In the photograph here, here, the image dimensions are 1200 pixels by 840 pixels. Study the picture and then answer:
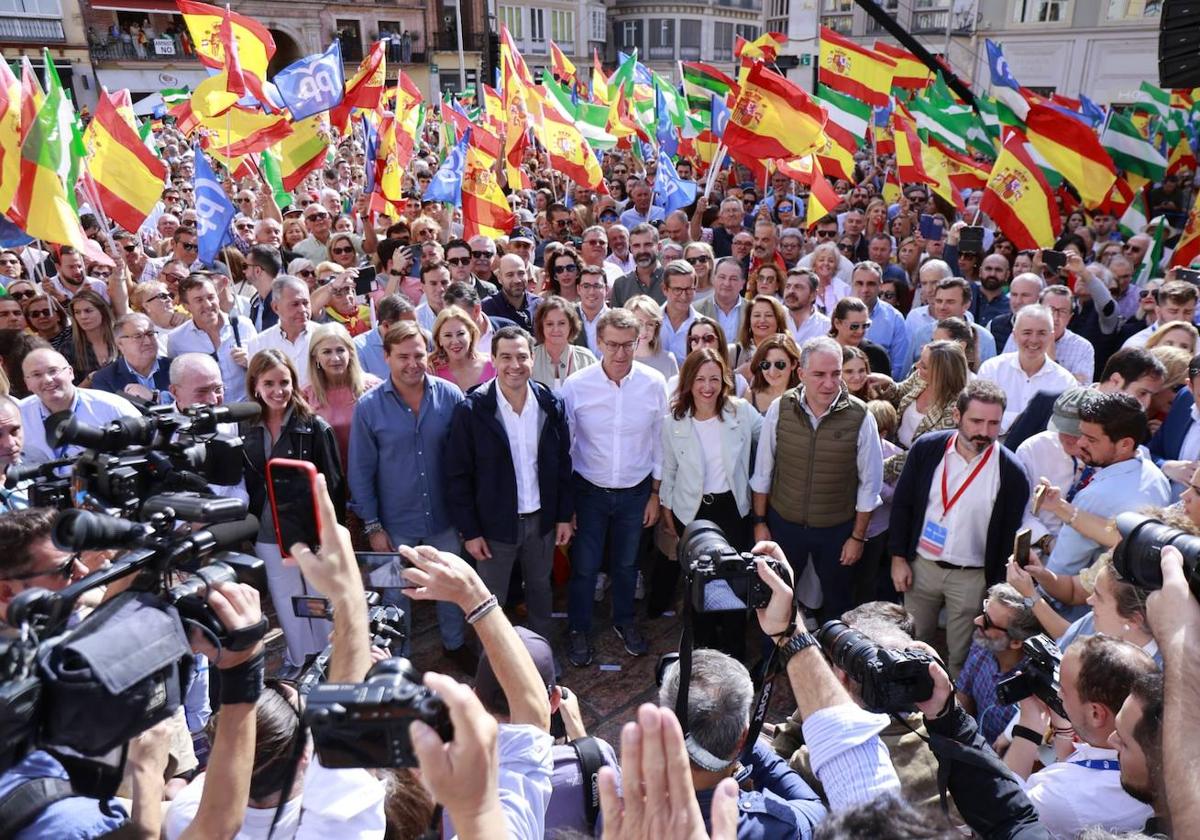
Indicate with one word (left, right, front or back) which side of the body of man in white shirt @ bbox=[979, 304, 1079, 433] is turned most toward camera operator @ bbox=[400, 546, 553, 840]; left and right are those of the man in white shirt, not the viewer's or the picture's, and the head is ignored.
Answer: front

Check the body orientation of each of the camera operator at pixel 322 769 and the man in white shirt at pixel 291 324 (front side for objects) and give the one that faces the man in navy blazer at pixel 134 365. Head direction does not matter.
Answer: the camera operator

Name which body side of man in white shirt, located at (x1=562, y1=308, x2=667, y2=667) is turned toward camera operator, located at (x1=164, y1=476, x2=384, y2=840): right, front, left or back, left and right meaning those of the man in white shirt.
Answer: front

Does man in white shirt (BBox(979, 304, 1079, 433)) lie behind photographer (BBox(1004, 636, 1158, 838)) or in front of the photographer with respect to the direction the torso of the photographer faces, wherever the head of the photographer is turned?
in front

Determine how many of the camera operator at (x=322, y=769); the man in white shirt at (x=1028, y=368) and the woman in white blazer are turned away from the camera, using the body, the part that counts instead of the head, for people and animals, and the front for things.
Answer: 1

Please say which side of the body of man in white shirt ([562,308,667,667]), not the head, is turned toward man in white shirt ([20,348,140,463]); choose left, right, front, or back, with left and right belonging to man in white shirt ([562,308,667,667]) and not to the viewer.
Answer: right

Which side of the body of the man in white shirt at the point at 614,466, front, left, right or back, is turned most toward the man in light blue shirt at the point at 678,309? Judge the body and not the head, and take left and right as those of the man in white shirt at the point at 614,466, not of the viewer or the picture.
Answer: back

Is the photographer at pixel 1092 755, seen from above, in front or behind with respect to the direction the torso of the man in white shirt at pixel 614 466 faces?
in front

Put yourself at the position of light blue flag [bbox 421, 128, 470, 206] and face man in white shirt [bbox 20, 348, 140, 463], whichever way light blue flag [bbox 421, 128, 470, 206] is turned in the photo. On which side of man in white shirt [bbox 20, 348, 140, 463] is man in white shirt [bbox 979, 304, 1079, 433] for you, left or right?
left

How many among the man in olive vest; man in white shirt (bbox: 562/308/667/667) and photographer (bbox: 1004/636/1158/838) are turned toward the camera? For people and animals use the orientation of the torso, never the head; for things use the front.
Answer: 2

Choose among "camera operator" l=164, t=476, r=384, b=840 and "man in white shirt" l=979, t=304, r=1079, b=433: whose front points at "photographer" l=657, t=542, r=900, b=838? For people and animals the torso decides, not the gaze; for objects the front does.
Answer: the man in white shirt

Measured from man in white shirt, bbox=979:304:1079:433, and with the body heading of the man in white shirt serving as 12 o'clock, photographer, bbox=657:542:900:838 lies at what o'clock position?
The photographer is roughly at 12 o'clock from the man in white shirt.

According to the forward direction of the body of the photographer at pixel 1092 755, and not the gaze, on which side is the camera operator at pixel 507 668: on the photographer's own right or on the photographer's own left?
on the photographer's own left
